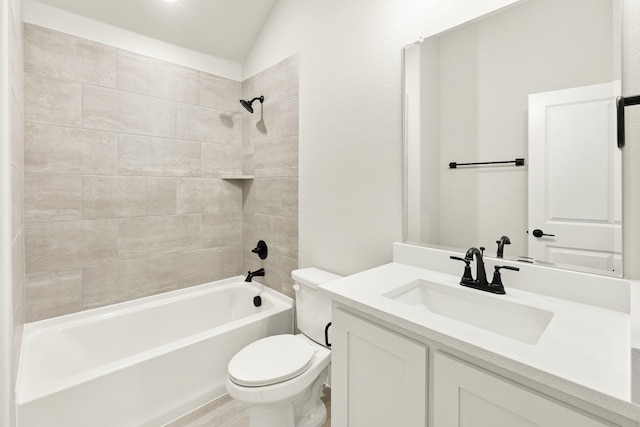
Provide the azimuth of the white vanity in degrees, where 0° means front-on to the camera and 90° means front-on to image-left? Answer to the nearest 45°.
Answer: approximately 45°

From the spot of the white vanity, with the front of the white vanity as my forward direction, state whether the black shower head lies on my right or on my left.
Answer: on my right

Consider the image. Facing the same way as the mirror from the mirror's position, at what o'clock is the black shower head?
The black shower head is roughly at 2 o'clock from the mirror.

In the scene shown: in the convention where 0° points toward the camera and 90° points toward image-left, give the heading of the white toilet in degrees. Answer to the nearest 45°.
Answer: approximately 45°

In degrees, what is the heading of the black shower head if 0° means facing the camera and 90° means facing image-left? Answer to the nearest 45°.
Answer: approximately 45°

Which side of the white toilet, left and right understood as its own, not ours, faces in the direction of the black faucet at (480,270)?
left
